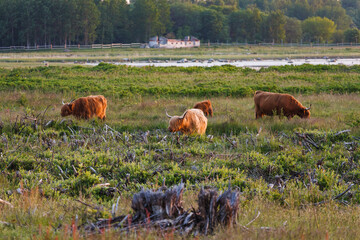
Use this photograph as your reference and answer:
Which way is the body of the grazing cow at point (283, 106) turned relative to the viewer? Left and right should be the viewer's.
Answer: facing to the right of the viewer

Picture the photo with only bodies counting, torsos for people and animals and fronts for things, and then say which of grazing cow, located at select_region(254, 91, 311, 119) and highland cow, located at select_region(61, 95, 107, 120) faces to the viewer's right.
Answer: the grazing cow

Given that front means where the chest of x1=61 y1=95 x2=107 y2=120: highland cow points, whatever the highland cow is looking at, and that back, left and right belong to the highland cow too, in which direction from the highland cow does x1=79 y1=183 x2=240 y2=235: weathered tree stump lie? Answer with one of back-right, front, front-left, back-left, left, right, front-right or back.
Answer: left

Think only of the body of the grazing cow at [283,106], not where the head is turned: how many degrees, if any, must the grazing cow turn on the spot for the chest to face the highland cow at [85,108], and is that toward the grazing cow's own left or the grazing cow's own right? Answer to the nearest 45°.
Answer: approximately 180°

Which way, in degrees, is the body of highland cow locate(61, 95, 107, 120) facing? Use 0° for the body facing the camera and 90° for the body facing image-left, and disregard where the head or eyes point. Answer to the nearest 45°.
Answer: approximately 90°

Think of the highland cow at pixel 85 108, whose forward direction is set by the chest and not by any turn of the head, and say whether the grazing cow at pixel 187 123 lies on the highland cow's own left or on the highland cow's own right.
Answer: on the highland cow's own left

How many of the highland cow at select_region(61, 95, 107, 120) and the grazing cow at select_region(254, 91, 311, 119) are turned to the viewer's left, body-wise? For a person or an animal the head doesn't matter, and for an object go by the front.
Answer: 1

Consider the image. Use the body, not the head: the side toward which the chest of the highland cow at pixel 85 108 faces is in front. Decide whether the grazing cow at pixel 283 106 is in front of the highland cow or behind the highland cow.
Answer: behind

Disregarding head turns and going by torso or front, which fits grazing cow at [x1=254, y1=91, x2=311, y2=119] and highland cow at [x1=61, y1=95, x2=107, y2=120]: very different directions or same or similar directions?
very different directions

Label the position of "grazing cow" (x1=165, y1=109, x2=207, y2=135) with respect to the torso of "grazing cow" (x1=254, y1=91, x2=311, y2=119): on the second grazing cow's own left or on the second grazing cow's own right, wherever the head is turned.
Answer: on the second grazing cow's own right

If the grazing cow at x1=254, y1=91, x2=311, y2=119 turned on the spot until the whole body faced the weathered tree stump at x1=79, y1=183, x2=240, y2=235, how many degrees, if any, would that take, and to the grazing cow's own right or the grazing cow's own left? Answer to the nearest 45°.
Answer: approximately 90° to the grazing cow's own right
